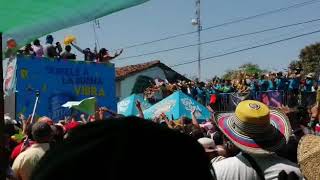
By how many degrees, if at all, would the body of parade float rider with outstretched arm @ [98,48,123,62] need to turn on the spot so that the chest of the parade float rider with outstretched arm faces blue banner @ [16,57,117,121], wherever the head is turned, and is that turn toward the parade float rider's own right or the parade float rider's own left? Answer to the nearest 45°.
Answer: approximately 135° to the parade float rider's own right

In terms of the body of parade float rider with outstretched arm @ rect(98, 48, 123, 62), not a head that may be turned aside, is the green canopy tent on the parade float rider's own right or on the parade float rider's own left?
on the parade float rider's own right

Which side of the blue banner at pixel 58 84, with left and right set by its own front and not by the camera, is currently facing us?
front
